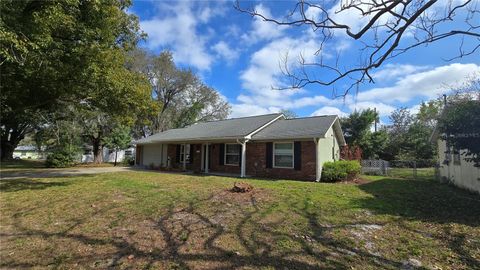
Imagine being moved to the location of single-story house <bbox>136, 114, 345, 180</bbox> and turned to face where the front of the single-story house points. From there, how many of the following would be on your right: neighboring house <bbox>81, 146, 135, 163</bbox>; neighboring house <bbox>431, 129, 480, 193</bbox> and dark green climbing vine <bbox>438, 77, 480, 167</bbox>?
1

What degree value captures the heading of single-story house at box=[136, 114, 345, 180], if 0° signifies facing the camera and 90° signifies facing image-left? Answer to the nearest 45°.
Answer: approximately 45°

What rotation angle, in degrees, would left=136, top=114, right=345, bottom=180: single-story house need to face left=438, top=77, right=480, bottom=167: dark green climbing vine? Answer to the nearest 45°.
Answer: approximately 90° to its left

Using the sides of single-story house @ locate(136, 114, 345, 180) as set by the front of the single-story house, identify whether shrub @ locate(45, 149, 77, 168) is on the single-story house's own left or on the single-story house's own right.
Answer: on the single-story house's own right

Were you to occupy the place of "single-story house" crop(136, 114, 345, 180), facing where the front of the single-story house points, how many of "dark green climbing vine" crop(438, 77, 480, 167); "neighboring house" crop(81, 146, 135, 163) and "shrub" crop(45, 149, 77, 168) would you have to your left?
1

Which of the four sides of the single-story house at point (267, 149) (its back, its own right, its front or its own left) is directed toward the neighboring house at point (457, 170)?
left
